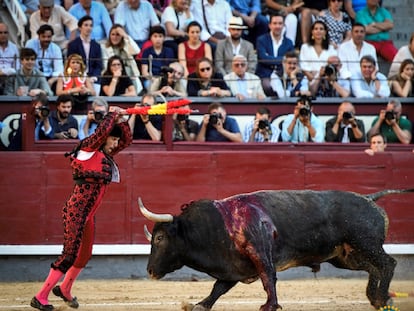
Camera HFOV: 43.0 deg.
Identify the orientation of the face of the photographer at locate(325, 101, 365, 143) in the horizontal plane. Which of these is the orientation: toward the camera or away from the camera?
toward the camera

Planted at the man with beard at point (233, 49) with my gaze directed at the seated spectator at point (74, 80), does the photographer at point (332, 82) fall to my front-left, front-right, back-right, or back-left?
back-left

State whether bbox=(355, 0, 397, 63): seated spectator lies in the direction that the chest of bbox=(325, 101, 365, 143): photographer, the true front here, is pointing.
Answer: no

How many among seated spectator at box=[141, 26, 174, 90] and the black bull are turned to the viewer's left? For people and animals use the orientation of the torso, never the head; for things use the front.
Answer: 1

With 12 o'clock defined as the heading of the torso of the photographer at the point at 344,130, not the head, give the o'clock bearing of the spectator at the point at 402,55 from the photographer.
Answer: The spectator is roughly at 7 o'clock from the photographer.

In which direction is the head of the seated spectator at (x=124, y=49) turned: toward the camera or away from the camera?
toward the camera

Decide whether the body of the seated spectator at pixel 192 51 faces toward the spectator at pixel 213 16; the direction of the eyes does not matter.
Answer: no

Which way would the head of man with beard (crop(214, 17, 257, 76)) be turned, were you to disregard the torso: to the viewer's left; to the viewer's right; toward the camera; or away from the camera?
toward the camera

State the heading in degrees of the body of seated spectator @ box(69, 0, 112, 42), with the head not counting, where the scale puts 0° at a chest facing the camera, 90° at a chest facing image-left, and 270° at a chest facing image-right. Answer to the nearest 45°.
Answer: approximately 0°

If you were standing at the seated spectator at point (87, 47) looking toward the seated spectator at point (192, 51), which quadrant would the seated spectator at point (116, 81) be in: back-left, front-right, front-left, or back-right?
front-right

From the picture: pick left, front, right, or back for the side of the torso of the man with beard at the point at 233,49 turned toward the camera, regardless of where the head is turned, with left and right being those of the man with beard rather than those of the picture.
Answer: front

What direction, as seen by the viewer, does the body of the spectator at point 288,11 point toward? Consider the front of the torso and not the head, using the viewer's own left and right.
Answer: facing the viewer

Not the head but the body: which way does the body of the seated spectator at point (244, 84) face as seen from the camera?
toward the camera

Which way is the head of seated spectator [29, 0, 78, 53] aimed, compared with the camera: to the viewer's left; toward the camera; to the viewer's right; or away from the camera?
toward the camera

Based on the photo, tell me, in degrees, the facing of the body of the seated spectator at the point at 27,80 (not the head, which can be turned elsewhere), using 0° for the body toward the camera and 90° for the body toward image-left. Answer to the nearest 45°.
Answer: approximately 0°

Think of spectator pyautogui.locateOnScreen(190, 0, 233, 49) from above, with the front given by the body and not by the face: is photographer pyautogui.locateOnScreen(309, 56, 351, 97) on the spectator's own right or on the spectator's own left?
on the spectator's own left

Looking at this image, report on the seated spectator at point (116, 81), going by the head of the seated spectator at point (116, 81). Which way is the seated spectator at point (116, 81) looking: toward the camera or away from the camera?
toward the camera
